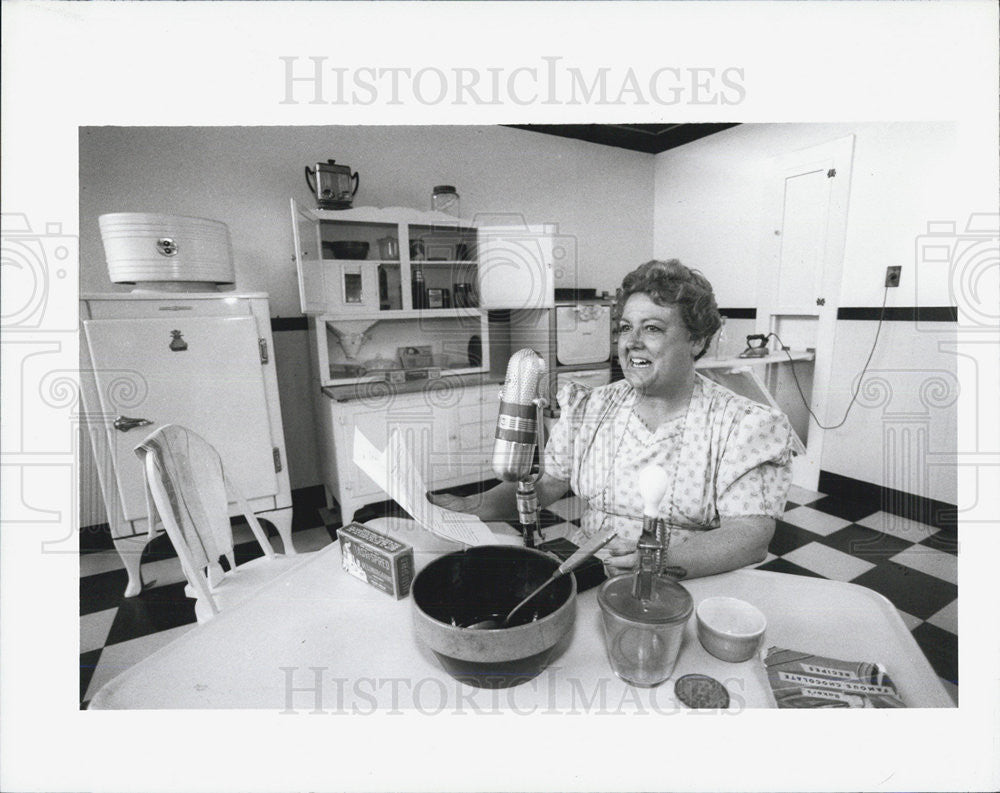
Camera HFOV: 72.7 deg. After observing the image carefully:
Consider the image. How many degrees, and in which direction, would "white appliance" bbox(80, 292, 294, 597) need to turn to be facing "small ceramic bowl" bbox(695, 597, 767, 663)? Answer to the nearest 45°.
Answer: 0° — it already faces it

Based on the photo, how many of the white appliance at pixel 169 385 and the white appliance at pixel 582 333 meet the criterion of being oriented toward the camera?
2

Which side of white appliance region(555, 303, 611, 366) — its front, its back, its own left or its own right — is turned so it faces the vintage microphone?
front

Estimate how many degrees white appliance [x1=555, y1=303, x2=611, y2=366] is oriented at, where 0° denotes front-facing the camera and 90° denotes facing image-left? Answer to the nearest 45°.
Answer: approximately 0°

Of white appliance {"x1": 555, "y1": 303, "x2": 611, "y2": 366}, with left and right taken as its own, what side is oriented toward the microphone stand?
front

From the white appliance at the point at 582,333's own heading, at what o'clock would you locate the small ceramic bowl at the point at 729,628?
The small ceramic bowl is roughly at 12 o'clock from the white appliance.

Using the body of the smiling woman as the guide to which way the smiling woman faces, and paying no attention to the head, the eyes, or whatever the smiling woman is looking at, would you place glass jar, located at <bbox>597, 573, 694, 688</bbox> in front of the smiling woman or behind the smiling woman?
in front

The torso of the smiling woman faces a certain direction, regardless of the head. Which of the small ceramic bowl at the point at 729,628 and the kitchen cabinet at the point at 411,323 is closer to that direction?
the small ceramic bowl

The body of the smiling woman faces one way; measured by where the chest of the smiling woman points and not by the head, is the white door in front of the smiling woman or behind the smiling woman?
behind

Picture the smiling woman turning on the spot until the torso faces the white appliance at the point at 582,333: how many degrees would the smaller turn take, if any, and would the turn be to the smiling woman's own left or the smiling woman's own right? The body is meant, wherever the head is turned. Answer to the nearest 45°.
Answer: approximately 135° to the smiling woman's own right

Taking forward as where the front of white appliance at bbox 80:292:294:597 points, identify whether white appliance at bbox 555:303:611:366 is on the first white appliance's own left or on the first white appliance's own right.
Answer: on the first white appliance's own left

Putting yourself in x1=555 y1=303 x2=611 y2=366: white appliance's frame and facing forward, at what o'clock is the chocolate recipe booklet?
The chocolate recipe booklet is roughly at 12 o'clock from the white appliance.
